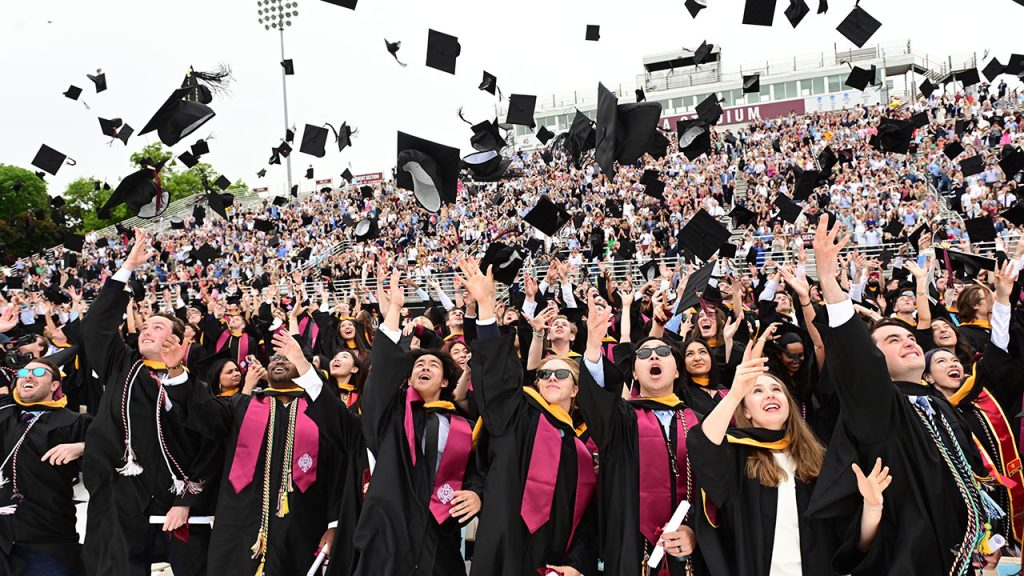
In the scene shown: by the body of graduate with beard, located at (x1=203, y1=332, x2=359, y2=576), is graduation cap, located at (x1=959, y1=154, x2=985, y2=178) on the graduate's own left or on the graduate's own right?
on the graduate's own left

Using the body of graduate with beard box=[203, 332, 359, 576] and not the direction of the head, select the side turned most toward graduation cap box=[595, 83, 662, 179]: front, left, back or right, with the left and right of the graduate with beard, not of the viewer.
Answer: left

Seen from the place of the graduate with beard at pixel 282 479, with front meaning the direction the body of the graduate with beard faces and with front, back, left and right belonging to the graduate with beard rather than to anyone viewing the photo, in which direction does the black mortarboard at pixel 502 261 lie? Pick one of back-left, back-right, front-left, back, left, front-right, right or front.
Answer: back-left

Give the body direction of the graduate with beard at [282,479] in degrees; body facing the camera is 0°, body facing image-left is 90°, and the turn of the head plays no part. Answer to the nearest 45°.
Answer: approximately 0°

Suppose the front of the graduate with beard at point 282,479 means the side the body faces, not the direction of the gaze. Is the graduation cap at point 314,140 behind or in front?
behind
